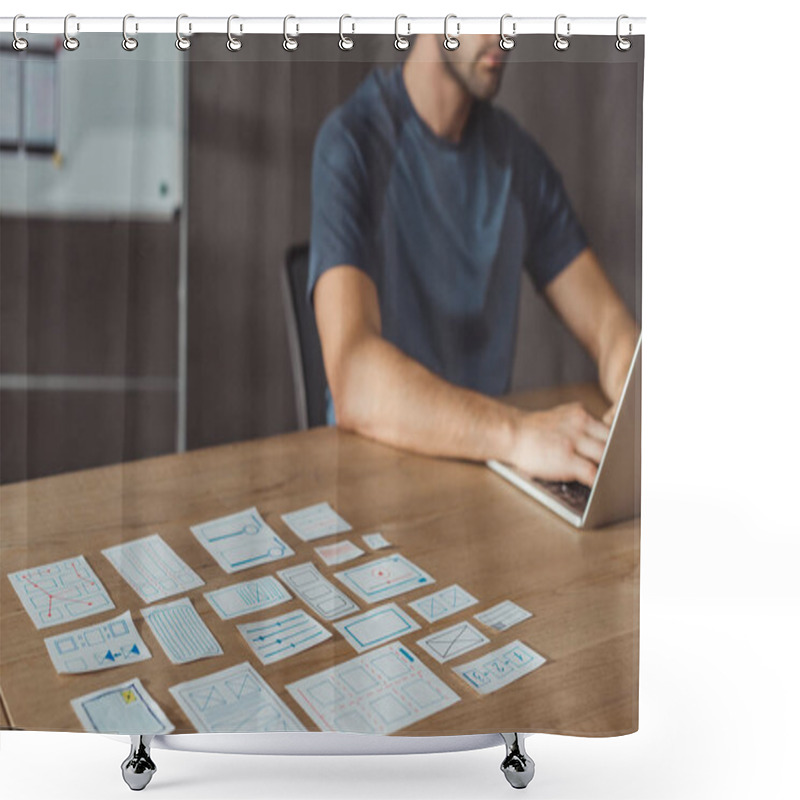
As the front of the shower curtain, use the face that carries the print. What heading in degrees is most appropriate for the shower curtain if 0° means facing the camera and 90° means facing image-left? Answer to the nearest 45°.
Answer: approximately 0°
